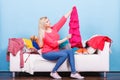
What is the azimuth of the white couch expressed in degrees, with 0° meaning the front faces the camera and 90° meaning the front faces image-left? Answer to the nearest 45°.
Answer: approximately 0°
